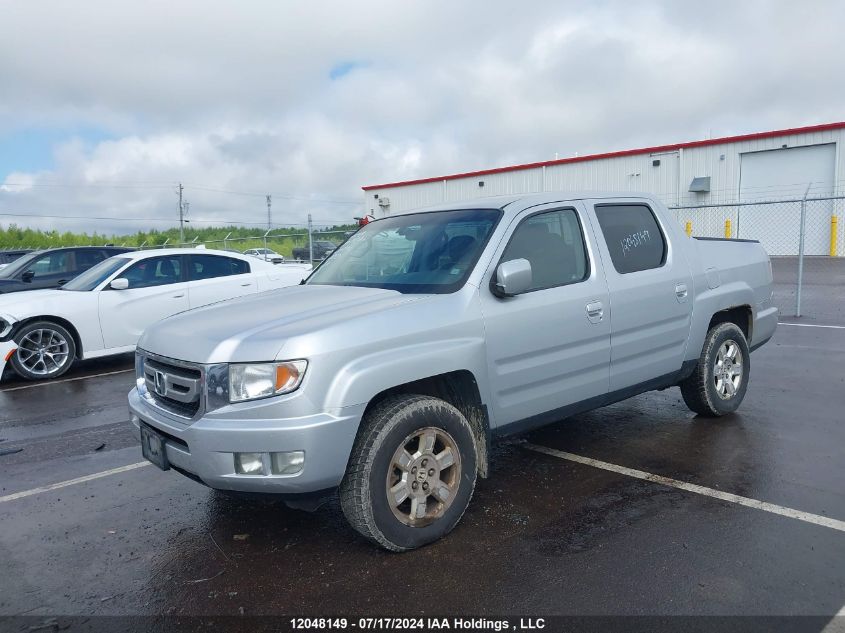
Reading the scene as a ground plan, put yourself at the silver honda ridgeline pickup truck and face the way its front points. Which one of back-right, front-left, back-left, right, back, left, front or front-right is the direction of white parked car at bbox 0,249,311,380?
right

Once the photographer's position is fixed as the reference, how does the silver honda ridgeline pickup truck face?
facing the viewer and to the left of the viewer

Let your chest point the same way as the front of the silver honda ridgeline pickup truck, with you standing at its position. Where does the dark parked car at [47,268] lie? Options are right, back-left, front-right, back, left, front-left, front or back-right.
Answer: right

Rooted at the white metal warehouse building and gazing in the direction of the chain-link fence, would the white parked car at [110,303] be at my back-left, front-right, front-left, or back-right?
front-right

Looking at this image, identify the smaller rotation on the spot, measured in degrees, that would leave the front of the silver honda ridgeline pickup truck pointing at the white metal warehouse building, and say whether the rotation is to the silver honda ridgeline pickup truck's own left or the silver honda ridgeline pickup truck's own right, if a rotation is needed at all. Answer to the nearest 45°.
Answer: approximately 180°
